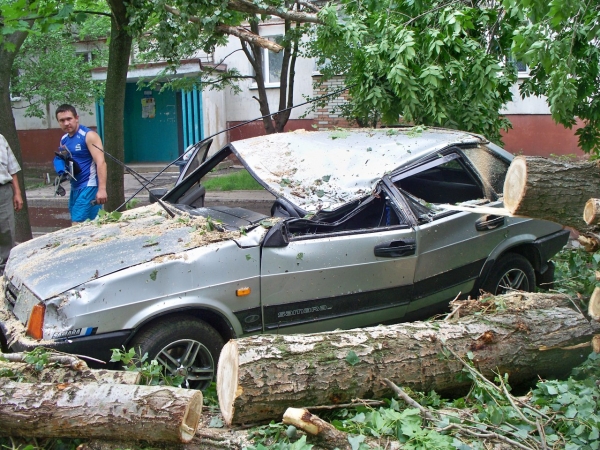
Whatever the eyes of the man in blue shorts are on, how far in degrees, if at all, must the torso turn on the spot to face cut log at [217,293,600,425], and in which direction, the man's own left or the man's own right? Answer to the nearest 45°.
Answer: approximately 45° to the man's own left

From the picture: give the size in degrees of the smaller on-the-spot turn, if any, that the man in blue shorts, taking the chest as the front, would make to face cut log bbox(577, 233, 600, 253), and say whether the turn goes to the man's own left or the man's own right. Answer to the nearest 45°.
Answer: approximately 90° to the man's own left

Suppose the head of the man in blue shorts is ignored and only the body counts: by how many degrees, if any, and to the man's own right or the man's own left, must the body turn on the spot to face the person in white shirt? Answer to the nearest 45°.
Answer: approximately 90° to the man's own right

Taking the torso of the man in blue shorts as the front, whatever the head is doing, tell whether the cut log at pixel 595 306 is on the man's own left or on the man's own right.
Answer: on the man's own left

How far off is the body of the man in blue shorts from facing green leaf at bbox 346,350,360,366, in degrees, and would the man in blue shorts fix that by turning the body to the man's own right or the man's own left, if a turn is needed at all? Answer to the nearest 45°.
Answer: approximately 45° to the man's own left
